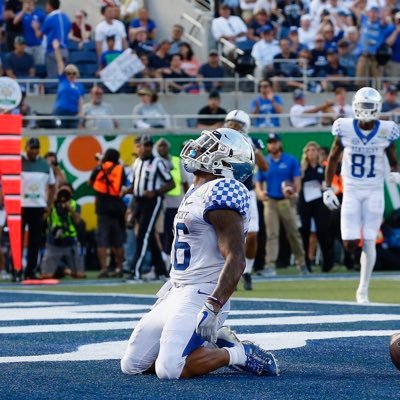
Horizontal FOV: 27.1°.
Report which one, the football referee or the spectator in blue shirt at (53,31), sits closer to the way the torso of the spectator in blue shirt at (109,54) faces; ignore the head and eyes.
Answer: the football referee

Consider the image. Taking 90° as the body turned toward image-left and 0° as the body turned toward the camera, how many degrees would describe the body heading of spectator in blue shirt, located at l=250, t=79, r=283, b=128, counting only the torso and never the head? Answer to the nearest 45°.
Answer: approximately 0°

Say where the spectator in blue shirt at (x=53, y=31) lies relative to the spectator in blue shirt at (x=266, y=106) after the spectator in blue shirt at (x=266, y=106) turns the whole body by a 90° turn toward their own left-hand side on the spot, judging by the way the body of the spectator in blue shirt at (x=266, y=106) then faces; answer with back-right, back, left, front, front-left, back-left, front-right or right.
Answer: back

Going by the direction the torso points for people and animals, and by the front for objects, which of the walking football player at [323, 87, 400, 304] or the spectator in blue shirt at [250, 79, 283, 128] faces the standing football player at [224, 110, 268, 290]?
the spectator in blue shirt

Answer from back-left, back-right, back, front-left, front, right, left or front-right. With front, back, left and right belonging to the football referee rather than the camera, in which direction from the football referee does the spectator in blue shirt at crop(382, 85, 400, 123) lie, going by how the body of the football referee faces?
back

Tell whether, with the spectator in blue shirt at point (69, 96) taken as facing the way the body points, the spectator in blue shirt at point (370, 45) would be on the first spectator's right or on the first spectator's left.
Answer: on the first spectator's left

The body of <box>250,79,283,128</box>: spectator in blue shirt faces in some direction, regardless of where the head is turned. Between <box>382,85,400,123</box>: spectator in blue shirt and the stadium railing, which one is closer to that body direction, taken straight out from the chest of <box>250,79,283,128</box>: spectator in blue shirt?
the stadium railing

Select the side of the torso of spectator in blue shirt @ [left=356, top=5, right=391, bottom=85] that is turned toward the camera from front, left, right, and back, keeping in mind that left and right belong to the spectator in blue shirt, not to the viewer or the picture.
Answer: front

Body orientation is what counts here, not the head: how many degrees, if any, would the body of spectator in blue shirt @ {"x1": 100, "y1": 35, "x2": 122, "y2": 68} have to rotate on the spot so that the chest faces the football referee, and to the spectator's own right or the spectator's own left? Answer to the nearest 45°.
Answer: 0° — they already face them

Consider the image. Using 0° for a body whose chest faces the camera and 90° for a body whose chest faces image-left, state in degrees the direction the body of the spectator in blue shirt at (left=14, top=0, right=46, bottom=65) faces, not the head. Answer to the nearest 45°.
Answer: approximately 0°

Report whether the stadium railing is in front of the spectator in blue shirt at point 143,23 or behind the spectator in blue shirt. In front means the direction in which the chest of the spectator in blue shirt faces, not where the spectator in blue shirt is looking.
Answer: in front
